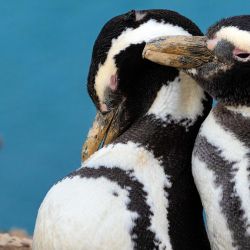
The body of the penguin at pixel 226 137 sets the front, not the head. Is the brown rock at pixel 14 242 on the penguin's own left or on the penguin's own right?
on the penguin's own right
